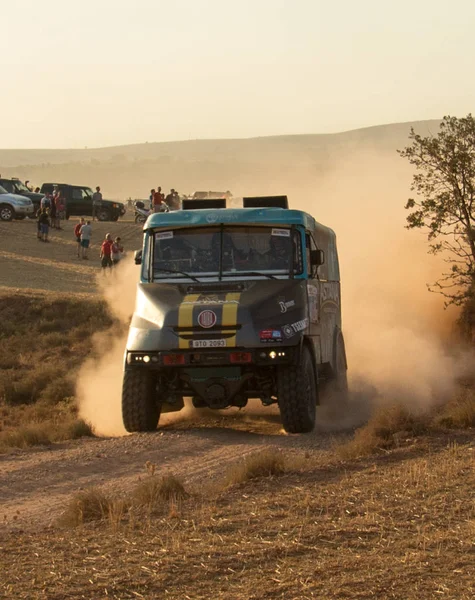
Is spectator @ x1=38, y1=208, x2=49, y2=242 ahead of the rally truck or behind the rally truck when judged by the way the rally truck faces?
behind

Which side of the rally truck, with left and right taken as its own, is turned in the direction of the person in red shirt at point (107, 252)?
back

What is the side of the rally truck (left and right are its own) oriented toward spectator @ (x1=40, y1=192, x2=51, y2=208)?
back

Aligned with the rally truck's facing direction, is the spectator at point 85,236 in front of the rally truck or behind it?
behind

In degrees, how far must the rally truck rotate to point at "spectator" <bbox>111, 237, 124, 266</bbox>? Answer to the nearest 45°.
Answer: approximately 180°

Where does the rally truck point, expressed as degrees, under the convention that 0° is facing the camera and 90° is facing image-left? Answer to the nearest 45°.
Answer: approximately 0°
